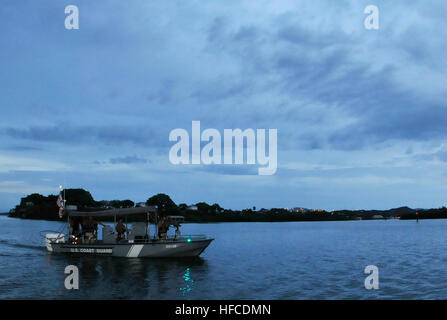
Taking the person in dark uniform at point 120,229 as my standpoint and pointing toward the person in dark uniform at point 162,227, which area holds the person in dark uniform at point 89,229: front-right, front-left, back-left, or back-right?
back-left

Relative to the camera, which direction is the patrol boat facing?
to the viewer's right
